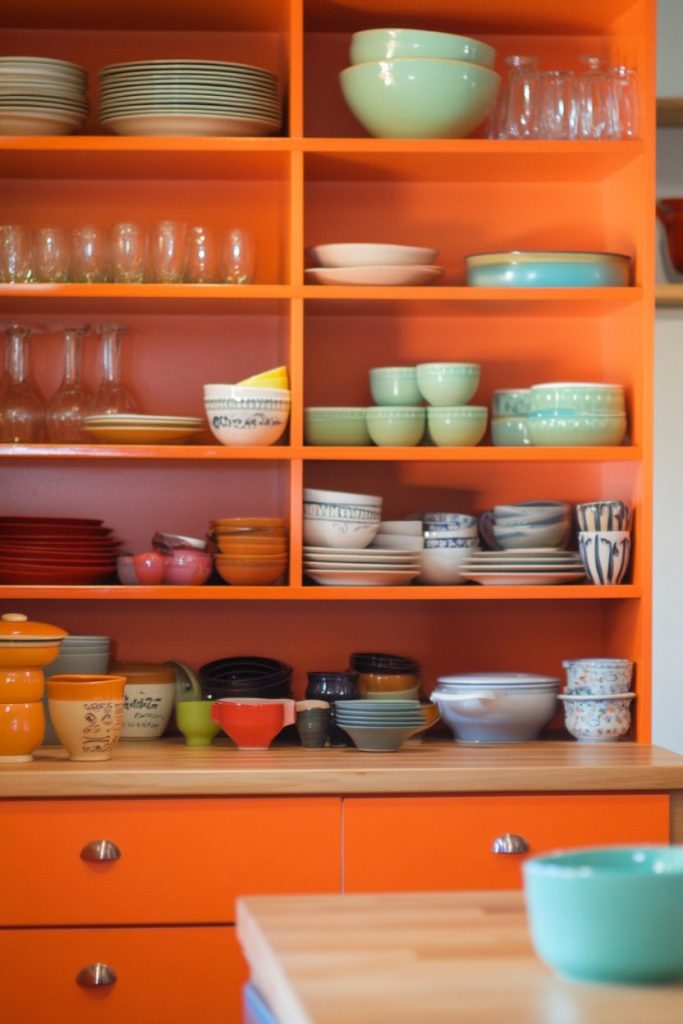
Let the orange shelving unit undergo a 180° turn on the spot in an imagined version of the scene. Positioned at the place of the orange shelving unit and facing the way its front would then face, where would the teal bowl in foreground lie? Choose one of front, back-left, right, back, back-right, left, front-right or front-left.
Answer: back

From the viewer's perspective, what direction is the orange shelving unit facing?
toward the camera
